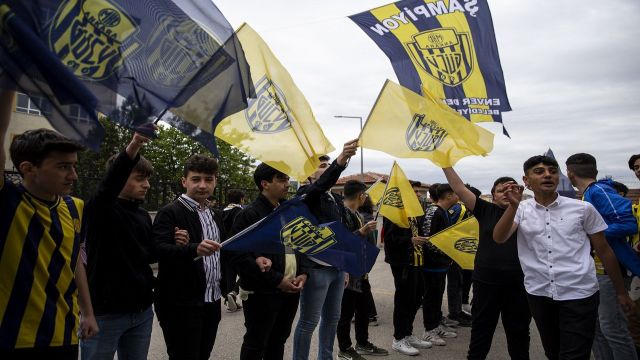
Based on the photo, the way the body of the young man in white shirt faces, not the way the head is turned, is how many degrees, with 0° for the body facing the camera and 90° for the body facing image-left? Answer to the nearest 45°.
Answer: approximately 0°

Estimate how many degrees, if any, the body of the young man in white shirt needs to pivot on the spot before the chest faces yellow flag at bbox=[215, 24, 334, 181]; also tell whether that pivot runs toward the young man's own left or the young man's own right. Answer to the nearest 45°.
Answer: approximately 45° to the young man's own right

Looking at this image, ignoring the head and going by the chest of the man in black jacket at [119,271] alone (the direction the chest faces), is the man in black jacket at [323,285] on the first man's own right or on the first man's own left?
on the first man's own left

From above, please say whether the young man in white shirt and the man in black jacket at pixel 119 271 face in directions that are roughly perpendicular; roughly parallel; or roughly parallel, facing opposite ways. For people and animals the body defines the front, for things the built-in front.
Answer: roughly perpendicular

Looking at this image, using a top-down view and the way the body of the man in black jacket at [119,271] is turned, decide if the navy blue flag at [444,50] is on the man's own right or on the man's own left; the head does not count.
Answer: on the man's own left

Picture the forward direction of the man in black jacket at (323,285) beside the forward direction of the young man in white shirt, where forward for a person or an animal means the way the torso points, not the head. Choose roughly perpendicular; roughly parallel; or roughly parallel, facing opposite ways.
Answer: roughly perpendicular

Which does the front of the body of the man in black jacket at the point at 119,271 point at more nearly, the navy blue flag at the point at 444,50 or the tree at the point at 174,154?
the navy blue flag

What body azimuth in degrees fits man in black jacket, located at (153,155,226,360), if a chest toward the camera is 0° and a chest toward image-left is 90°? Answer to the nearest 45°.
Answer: approximately 315°

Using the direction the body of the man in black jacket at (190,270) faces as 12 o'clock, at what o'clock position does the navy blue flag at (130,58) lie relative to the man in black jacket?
The navy blue flag is roughly at 2 o'clock from the man in black jacket.
